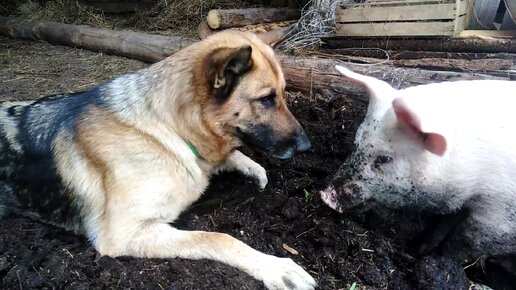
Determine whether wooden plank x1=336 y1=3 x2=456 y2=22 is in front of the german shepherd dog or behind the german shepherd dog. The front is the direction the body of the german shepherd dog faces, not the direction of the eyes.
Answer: in front

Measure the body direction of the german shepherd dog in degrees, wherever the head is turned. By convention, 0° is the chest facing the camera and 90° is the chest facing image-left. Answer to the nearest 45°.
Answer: approximately 270°

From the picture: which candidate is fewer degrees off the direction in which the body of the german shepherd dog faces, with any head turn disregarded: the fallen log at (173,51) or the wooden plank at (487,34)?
the wooden plank

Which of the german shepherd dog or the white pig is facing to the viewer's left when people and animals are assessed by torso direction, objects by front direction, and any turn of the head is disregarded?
the white pig

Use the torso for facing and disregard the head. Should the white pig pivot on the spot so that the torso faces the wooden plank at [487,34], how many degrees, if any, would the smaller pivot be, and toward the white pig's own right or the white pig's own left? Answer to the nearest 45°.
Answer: approximately 90° to the white pig's own right

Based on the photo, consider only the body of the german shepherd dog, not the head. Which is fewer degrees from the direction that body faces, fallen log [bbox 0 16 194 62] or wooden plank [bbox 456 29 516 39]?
the wooden plank

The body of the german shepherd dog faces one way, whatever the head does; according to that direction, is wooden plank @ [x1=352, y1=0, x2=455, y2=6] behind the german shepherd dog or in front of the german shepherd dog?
in front

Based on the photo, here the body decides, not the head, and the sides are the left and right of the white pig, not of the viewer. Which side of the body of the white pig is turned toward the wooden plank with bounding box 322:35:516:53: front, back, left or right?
right

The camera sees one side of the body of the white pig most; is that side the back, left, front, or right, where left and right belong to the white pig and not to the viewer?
left

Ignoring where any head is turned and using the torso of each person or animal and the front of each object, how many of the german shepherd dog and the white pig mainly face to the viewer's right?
1
